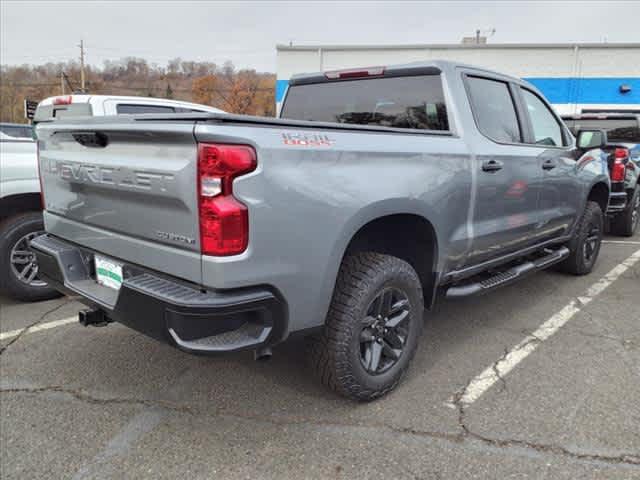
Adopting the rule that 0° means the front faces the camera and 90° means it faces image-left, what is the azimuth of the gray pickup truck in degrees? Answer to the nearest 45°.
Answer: approximately 225°

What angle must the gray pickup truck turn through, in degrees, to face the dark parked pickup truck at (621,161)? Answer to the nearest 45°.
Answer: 0° — it already faces it

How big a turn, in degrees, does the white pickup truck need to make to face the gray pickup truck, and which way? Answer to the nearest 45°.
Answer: approximately 90° to its right

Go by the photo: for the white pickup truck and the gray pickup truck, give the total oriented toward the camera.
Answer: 0

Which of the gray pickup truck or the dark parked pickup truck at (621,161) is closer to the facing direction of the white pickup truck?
the dark parked pickup truck

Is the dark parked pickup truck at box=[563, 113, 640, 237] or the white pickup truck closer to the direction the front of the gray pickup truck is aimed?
the dark parked pickup truck

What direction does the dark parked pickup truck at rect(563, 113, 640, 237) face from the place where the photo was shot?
facing away from the viewer and to the right of the viewer

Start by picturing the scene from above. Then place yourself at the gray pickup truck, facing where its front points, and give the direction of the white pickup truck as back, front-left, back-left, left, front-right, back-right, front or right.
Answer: left

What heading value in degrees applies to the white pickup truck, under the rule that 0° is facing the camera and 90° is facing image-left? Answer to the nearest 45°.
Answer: approximately 225°
